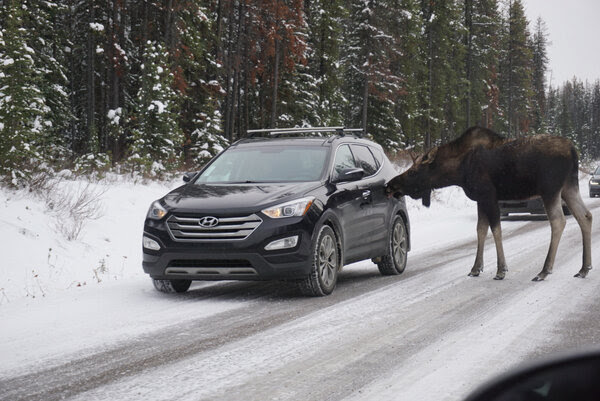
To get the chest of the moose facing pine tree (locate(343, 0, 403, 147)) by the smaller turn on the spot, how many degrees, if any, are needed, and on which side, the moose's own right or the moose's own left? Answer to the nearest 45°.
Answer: approximately 90° to the moose's own right

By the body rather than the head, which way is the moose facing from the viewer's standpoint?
to the viewer's left

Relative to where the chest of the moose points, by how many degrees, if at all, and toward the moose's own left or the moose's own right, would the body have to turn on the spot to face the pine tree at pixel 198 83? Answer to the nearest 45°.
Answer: approximately 45° to the moose's own right

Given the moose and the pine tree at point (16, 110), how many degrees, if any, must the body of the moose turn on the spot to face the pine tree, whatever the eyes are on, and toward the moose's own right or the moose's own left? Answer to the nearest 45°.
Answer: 0° — it already faces it

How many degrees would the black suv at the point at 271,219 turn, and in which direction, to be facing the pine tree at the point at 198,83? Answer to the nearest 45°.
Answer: approximately 135° to its right

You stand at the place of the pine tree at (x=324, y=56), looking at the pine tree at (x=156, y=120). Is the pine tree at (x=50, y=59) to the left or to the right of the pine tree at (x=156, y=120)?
right
